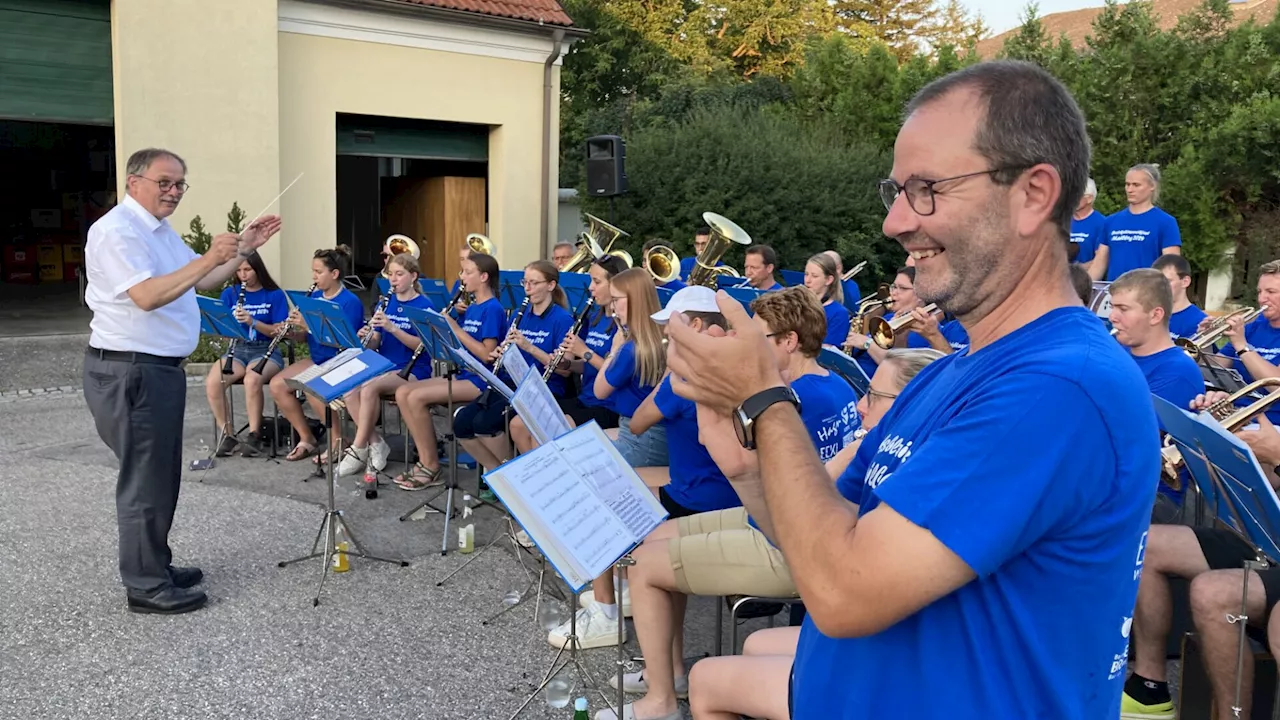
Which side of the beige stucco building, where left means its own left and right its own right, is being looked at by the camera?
front

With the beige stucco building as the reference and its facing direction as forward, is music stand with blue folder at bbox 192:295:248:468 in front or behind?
in front

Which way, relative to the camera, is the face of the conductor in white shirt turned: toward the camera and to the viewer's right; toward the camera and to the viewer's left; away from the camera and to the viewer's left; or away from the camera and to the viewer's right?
toward the camera and to the viewer's right

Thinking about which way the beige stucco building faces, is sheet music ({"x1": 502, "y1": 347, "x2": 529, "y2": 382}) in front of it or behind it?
in front

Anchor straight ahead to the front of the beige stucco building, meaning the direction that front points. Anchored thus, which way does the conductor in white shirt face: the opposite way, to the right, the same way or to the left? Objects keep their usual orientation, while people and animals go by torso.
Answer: to the left

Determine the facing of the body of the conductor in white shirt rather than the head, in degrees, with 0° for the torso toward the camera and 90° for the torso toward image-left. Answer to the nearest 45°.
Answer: approximately 270°

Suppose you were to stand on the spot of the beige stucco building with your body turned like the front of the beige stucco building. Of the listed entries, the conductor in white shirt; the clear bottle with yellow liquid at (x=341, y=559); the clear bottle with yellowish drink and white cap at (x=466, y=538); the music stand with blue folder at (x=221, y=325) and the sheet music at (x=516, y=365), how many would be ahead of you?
5

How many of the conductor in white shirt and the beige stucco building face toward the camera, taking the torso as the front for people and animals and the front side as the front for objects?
1

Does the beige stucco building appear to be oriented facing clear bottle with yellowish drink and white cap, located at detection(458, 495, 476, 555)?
yes

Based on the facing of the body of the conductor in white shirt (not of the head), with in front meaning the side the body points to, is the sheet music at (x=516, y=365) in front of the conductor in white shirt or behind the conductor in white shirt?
in front

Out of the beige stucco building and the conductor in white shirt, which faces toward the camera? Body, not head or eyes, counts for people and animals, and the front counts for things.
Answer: the beige stucco building

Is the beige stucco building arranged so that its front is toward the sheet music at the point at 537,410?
yes
